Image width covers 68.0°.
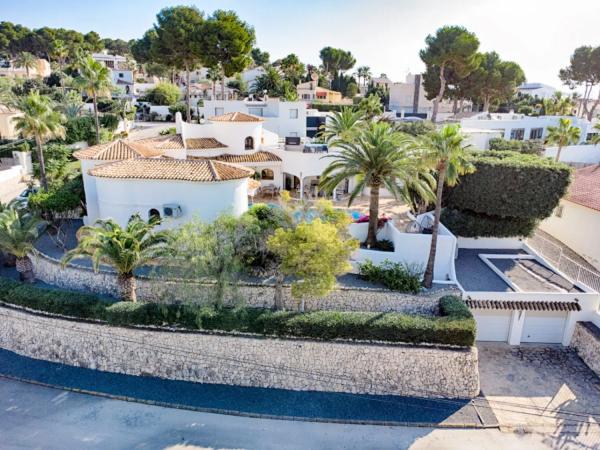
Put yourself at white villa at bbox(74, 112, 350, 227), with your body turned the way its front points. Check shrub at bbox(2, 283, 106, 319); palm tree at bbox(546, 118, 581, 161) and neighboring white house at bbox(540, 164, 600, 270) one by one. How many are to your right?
1

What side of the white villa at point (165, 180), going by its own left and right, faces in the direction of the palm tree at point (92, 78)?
back

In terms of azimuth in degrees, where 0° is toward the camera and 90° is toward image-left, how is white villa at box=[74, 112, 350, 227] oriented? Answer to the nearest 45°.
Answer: approximately 315°

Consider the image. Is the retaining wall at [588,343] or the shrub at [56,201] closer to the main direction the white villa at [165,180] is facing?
the retaining wall

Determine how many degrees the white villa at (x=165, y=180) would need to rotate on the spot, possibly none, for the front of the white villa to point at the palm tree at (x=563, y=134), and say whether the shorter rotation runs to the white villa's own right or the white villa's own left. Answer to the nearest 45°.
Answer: approximately 45° to the white villa's own left
